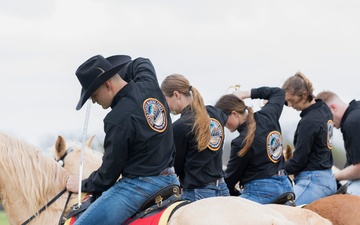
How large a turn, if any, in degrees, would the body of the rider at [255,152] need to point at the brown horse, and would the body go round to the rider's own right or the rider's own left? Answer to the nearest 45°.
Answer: approximately 180°

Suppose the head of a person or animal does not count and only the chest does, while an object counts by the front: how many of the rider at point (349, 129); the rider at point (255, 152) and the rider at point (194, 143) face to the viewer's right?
0

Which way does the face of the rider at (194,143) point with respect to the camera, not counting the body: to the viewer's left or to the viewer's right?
to the viewer's left

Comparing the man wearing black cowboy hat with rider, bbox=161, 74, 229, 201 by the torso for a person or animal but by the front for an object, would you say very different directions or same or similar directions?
same or similar directions

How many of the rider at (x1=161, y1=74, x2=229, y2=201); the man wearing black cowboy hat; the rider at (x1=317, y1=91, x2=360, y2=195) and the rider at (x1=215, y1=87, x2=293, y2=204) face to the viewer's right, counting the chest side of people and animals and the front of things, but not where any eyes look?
0

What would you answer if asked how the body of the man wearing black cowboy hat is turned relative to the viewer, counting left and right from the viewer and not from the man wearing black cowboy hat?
facing away from the viewer and to the left of the viewer

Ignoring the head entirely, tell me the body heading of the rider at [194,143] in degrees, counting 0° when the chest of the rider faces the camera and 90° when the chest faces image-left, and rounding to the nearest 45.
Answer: approximately 135°

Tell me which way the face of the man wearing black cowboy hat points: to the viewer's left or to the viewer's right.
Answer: to the viewer's left

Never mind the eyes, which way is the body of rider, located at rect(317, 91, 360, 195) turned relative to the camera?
to the viewer's left

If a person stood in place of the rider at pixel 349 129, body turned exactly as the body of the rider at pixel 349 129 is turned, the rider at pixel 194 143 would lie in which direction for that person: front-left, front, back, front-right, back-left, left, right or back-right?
front-left

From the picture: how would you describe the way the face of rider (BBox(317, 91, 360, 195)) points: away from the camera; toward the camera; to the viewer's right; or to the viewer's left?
to the viewer's left
